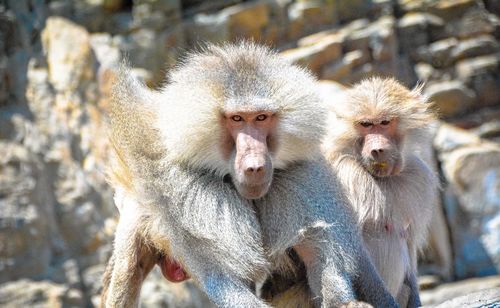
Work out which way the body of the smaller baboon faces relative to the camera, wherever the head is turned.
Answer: toward the camera

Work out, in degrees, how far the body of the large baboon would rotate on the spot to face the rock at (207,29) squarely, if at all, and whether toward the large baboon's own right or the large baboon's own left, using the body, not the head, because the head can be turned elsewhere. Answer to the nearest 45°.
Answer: approximately 135° to the large baboon's own left

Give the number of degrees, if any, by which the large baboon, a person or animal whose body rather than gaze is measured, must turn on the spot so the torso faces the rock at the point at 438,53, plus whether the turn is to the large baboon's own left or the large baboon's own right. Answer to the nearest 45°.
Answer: approximately 90° to the large baboon's own left

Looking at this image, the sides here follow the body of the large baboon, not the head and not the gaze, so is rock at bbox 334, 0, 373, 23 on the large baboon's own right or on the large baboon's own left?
on the large baboon's own left

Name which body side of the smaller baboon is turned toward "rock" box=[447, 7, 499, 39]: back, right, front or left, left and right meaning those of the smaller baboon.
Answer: back

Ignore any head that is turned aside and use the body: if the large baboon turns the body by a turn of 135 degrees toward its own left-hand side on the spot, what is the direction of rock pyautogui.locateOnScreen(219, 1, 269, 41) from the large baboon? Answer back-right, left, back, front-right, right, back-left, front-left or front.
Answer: front

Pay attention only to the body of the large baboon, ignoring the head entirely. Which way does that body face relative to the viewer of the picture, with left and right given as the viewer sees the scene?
facing the viewer and to the right of the viewer

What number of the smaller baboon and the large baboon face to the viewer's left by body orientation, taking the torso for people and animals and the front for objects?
0

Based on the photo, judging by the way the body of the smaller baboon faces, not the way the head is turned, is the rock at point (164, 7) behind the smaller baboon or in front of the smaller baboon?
behind

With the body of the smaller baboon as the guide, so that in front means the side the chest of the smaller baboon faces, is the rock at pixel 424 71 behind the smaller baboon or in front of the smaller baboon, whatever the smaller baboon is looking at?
behind

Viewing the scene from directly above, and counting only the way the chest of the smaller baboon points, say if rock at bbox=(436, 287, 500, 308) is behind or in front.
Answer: in front
